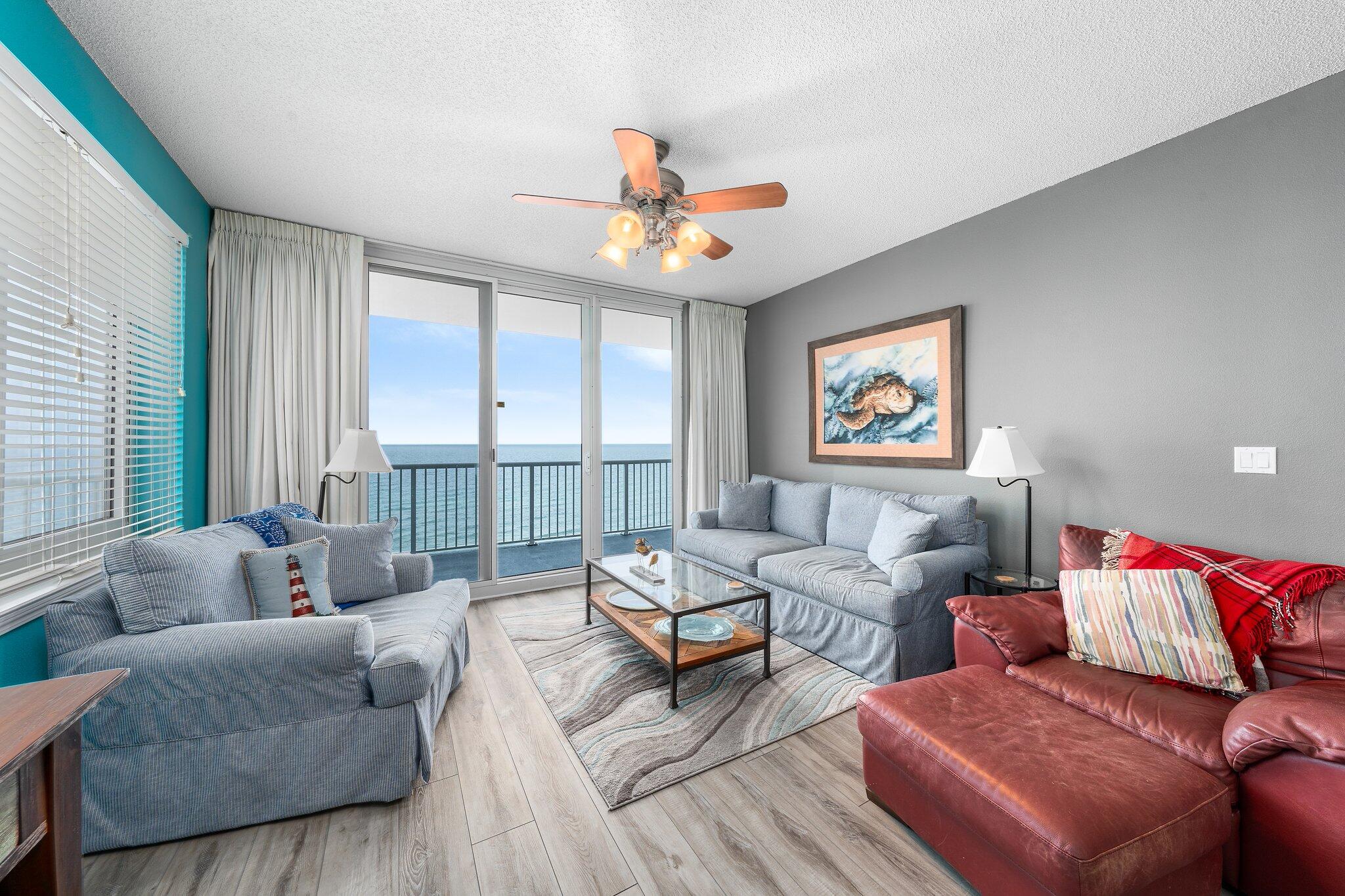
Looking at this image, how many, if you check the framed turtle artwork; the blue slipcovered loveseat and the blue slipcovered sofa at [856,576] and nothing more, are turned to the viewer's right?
1

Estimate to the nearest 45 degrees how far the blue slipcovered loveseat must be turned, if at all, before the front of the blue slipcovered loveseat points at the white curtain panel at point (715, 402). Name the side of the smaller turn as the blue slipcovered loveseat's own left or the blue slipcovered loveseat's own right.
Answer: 0° — it already faces it

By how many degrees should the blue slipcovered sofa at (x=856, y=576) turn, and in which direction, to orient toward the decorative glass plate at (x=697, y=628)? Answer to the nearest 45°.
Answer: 0° — it already faces it

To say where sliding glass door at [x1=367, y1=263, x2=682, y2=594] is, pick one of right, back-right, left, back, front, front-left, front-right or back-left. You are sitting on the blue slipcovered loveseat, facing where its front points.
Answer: front-left

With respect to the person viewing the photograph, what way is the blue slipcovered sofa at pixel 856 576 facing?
facing the viewer and to the left of the viewer

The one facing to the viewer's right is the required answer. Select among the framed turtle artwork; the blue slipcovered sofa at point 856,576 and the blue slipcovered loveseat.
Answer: the blue slipcovered loveseat

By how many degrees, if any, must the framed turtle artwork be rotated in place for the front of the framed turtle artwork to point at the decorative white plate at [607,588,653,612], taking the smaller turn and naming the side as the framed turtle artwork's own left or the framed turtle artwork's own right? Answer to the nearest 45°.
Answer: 0° — it already faces it

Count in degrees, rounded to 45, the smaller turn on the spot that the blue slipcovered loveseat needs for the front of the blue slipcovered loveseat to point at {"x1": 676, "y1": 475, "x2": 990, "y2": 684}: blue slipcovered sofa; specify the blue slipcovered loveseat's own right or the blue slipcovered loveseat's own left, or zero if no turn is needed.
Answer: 0° — it already faces it

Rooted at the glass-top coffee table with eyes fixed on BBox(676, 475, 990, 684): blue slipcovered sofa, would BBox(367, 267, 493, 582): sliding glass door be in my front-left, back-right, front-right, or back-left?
back-left

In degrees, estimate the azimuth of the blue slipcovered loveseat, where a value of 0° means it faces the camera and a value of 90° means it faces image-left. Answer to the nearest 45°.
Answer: approximately 270°

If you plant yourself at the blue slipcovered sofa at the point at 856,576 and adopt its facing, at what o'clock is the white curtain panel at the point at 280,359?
The white curtain panel is roughly at 1 o'clock from the blue slipcovered sofa.

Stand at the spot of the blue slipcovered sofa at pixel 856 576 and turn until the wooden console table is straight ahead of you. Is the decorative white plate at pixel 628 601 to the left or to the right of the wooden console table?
right

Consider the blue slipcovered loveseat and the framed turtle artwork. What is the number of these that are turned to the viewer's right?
1

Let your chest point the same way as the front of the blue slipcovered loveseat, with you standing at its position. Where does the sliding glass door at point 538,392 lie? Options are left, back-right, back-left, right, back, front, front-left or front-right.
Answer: front-left

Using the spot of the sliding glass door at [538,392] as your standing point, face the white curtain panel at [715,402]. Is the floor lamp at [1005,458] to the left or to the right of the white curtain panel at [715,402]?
right
